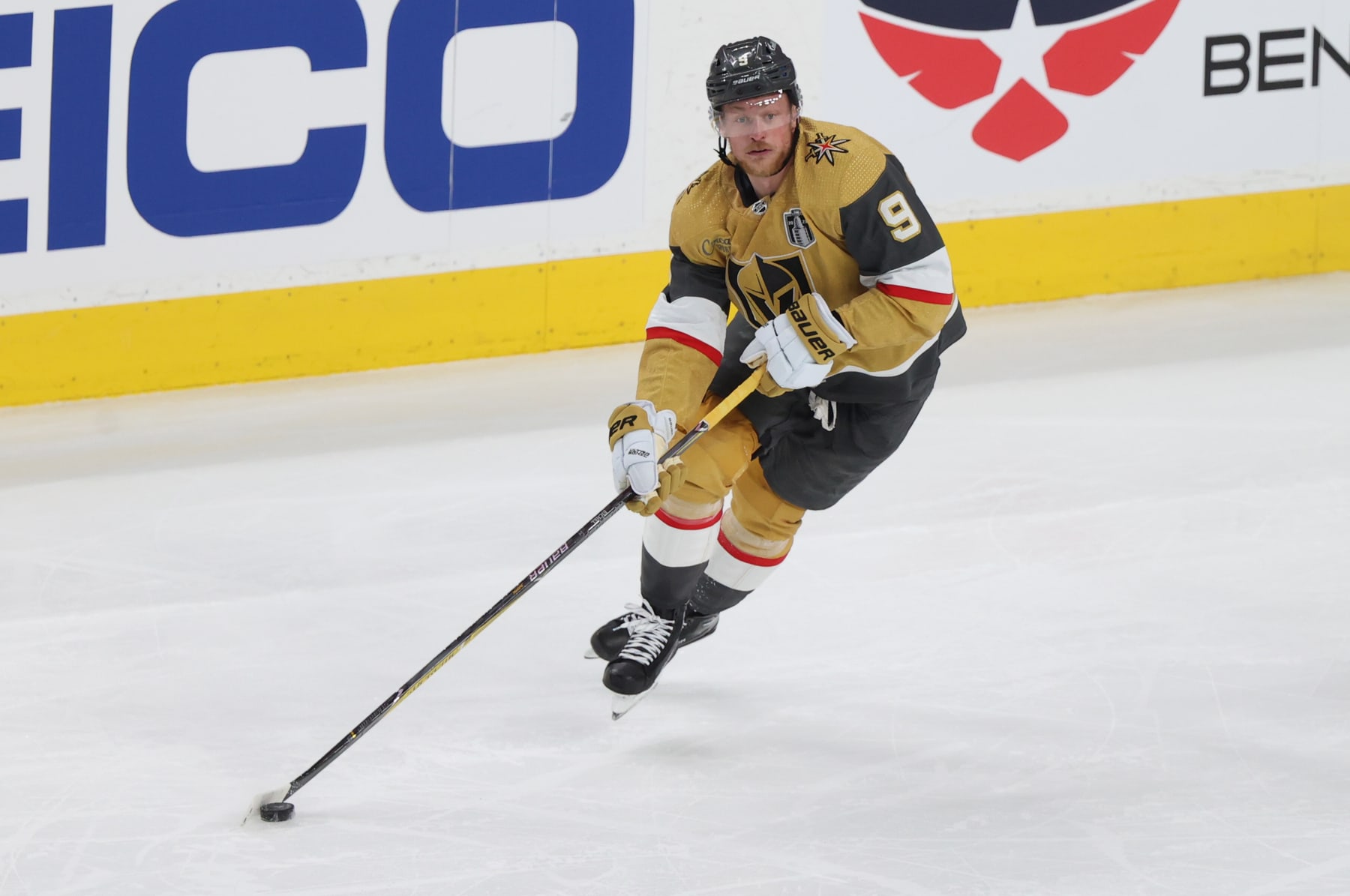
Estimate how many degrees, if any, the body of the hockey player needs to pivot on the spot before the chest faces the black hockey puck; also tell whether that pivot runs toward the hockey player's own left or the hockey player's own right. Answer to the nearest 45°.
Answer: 0° — they already face it

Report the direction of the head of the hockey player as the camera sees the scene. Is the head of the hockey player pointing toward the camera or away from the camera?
toward the camera

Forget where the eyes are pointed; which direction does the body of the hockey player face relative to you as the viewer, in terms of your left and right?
facing the viewer and to the left of the viewer
